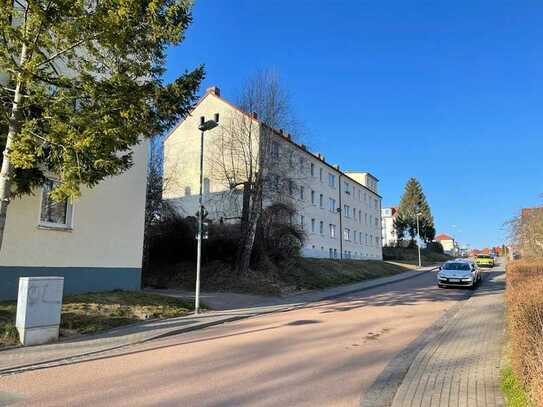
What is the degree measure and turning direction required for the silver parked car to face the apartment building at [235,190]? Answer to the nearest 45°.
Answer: approximately 90° to its right

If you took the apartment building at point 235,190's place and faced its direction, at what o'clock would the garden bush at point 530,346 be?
The garden bush is roughly at 1 o'clock from the apartment building.

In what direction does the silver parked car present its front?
toward the camera

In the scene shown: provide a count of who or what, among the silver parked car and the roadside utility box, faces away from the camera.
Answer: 0

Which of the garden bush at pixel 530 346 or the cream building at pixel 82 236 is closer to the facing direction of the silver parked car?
the garden bush

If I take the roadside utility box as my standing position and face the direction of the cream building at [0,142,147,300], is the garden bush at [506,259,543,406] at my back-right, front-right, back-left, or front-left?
back-right

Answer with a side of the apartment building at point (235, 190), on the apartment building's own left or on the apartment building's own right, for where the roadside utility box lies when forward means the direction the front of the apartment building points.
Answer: on the apartment building's own right

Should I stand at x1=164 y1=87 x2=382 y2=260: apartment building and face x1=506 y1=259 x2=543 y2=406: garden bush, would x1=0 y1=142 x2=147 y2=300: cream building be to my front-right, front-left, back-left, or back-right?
front-right

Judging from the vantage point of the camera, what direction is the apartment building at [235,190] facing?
facing the viewer and to the right of the viewer

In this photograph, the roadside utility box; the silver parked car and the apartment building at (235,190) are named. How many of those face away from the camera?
0

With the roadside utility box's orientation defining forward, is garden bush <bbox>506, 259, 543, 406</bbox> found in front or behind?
in front

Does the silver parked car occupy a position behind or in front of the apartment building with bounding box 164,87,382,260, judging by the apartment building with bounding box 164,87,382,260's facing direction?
in front

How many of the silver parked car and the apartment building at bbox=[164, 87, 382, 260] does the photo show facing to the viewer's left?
0

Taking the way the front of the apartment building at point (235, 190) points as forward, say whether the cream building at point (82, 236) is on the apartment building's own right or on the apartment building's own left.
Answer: on the apartment building's own right
